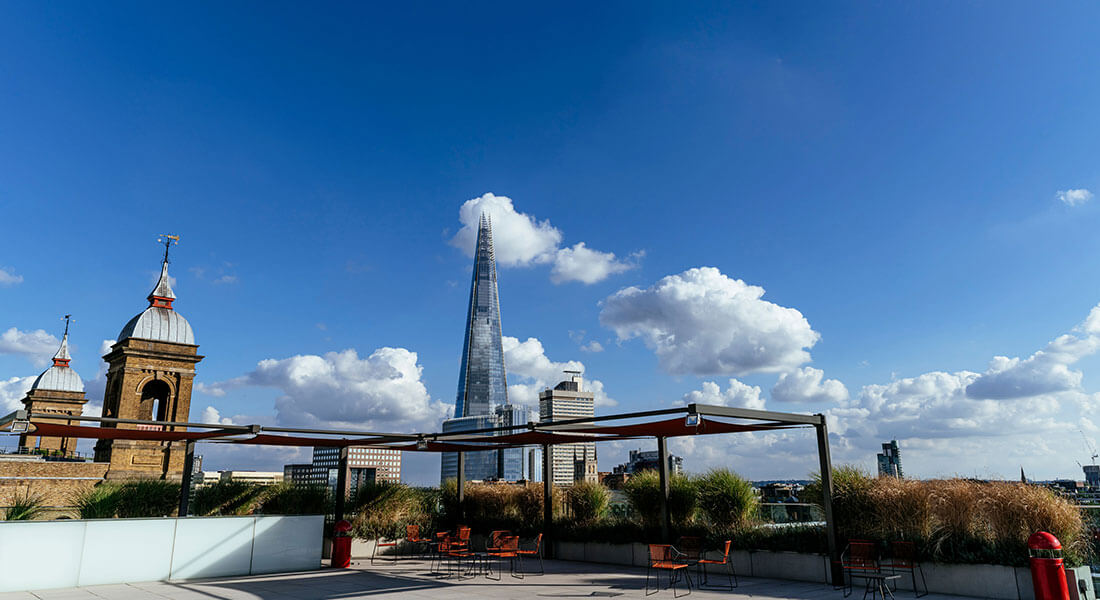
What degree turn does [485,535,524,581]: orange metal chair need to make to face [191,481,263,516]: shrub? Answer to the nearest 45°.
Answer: approximately 90° to its right

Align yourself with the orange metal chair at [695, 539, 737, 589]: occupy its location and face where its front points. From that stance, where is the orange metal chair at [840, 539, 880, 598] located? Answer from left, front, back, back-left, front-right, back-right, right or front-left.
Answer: back-left

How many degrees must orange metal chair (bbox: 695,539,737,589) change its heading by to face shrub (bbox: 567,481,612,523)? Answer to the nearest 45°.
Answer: approximately 45° to its right

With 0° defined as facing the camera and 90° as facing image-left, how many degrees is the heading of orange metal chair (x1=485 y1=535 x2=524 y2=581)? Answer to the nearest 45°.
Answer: approximately 45°

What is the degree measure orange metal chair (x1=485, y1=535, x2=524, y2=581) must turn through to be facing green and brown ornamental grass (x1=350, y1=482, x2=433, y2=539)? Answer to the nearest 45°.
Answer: approximately 90° to its right

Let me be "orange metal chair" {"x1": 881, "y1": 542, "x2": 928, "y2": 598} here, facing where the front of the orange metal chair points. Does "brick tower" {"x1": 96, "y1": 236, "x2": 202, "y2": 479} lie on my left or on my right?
on my right

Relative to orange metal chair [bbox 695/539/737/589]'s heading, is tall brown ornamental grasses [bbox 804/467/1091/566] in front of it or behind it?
behind

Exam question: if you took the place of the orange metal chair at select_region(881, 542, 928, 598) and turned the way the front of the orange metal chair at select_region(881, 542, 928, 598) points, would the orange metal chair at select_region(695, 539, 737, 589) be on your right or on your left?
on your right

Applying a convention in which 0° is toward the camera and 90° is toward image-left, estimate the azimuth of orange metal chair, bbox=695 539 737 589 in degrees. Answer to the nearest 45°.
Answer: approximately 90°
